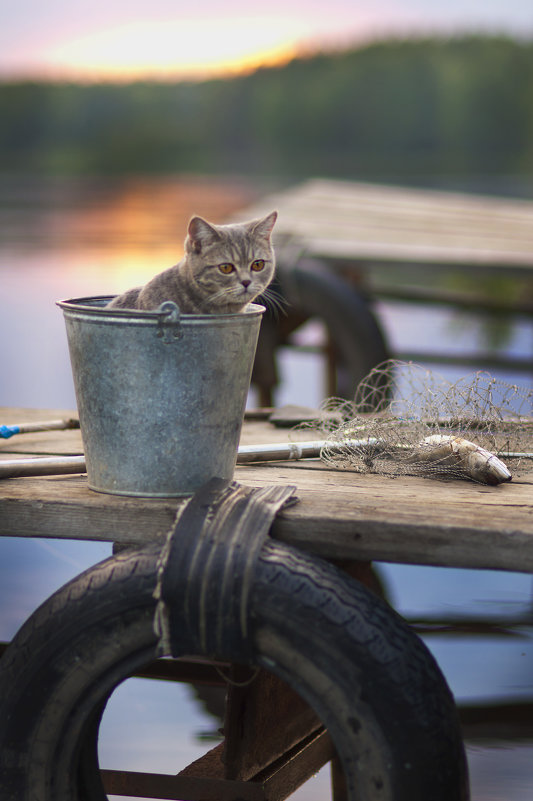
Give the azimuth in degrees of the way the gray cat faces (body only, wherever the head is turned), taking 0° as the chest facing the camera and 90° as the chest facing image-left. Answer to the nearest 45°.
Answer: approximately 315°
